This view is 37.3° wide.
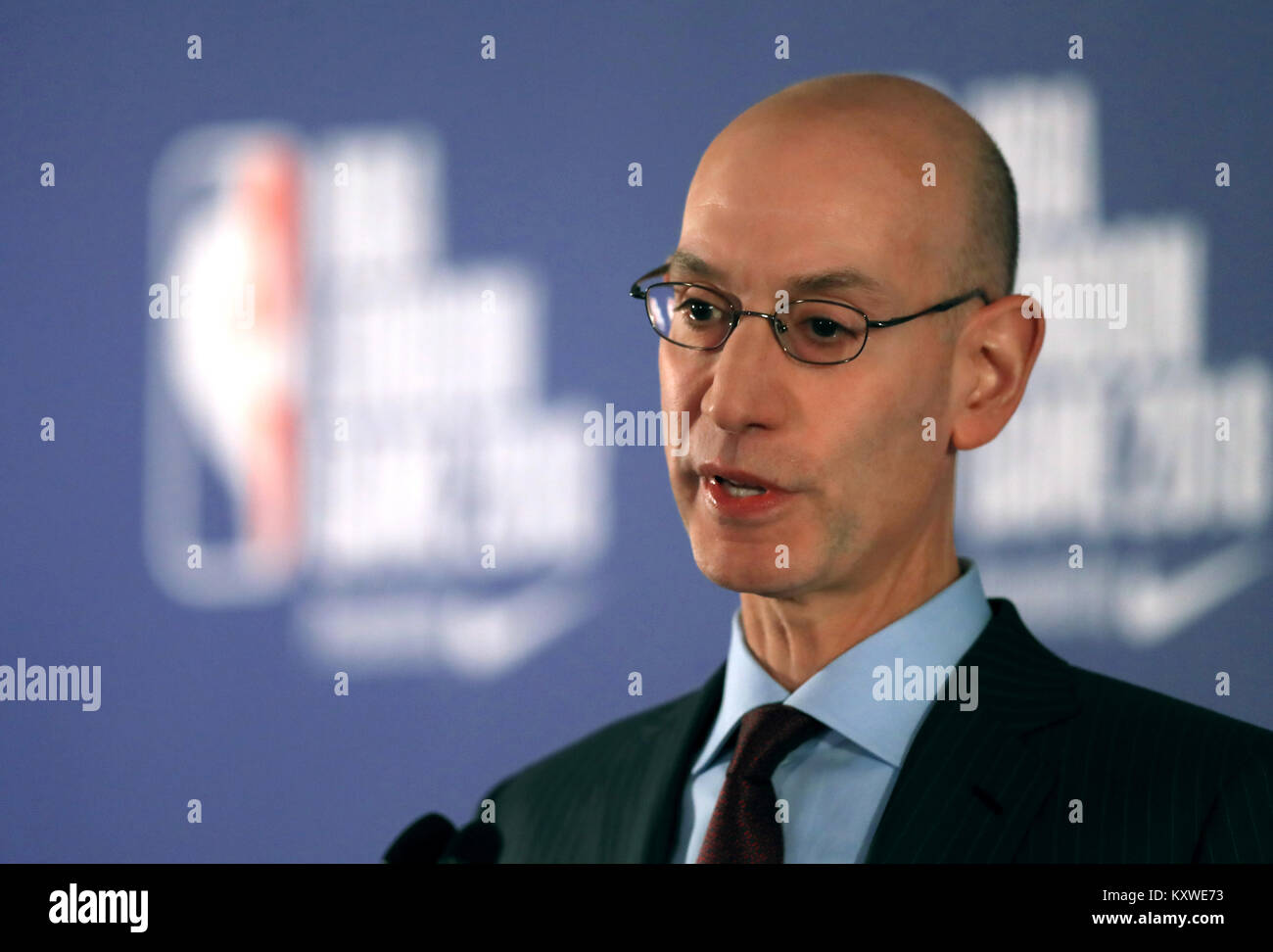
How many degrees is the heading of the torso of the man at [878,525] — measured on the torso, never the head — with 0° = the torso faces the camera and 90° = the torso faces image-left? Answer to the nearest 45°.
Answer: approximately 45°
